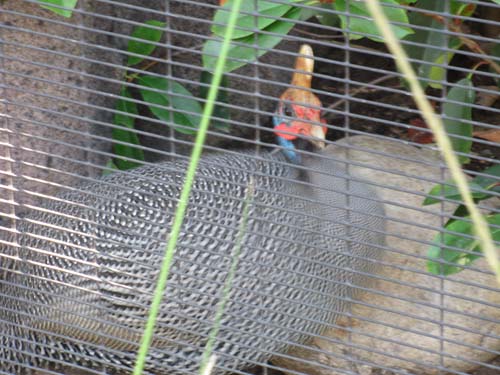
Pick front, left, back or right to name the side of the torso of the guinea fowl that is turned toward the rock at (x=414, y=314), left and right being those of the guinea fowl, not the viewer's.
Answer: front

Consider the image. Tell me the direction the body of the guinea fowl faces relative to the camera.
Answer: to the viewer's right
